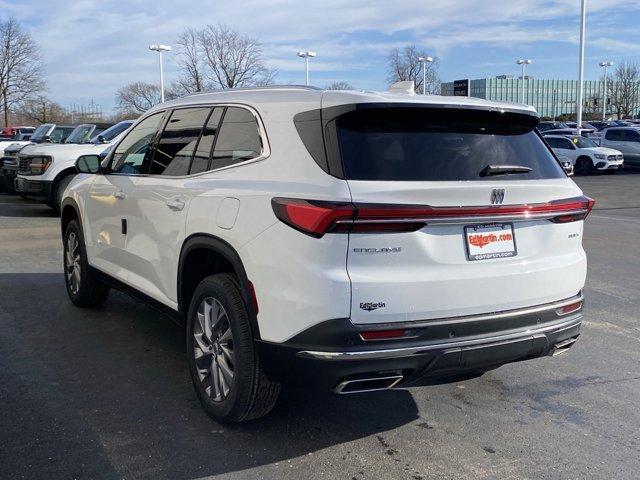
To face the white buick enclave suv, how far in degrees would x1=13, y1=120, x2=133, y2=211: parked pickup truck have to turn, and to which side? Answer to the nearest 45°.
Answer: approximately 45° to its left

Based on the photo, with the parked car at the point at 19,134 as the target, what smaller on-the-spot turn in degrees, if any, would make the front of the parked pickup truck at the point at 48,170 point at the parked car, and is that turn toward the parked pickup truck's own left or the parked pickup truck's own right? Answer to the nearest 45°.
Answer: approximately 135° to the parked pickup truck's own right

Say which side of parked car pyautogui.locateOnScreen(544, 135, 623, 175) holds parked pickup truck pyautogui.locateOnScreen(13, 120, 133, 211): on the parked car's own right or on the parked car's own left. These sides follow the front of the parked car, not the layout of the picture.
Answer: on the parked car's own right

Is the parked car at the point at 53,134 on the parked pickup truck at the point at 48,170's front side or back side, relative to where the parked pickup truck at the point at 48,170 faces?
on the back side

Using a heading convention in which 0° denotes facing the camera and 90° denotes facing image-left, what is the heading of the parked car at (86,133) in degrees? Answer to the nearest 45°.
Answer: approximately 45°

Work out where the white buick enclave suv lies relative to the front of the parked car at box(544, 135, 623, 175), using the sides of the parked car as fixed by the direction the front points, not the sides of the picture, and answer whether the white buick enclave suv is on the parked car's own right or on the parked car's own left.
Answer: on the parked car's own right

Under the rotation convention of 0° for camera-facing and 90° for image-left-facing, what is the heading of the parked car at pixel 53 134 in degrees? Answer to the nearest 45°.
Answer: approximately 45°

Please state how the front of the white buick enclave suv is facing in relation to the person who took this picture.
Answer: facing away from the viewer and to the left of the viewer

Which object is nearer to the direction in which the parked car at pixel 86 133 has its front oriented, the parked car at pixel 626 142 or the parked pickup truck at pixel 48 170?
the parked pickup truck

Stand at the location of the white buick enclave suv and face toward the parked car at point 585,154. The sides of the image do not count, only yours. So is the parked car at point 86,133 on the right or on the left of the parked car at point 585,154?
left

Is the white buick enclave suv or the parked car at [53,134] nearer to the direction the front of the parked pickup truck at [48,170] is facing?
the white buick enclave suv

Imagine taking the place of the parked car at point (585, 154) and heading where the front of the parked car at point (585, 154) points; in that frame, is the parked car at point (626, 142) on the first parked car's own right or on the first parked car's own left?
on the first parked car's own left
